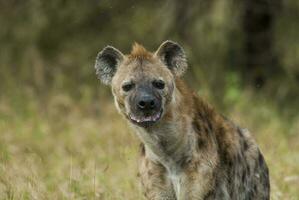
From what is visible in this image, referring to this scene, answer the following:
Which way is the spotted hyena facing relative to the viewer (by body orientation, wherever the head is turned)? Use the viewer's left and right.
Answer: facing the viewer and to the left of the viewer
